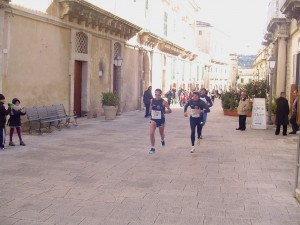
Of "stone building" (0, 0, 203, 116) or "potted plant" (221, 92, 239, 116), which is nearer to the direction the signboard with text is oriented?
the stone building

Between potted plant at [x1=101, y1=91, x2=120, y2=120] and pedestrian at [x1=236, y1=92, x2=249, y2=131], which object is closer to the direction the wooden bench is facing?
the pedestrian

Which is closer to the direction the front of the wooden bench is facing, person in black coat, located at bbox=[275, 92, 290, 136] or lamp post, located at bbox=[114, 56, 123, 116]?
the person in black coat

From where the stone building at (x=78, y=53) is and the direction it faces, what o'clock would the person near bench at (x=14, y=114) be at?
The person near bench is roughly at 2 o'clock from the stone building.

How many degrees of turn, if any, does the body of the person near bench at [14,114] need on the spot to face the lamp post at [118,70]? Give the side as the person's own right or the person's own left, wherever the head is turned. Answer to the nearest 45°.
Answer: approximately 90° to the person's own left

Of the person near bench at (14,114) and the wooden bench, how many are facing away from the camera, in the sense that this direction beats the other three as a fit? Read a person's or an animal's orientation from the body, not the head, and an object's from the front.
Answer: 0

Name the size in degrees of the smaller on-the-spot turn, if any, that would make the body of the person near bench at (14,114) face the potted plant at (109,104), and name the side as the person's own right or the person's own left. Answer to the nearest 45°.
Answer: approximately 90° to the person's own left

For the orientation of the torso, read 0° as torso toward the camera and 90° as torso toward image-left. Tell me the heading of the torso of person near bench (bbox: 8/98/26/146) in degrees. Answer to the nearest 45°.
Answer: approximately 315°
